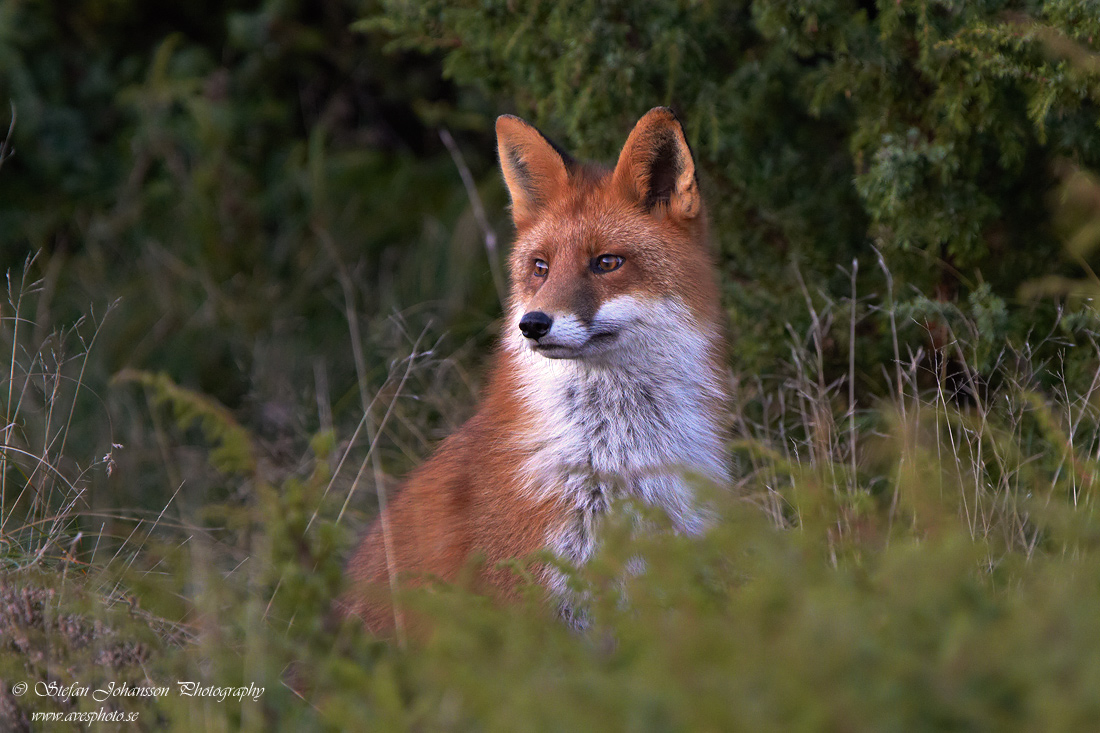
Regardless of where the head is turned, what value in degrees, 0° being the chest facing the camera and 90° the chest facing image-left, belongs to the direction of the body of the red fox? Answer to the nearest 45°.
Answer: approximately 315°
